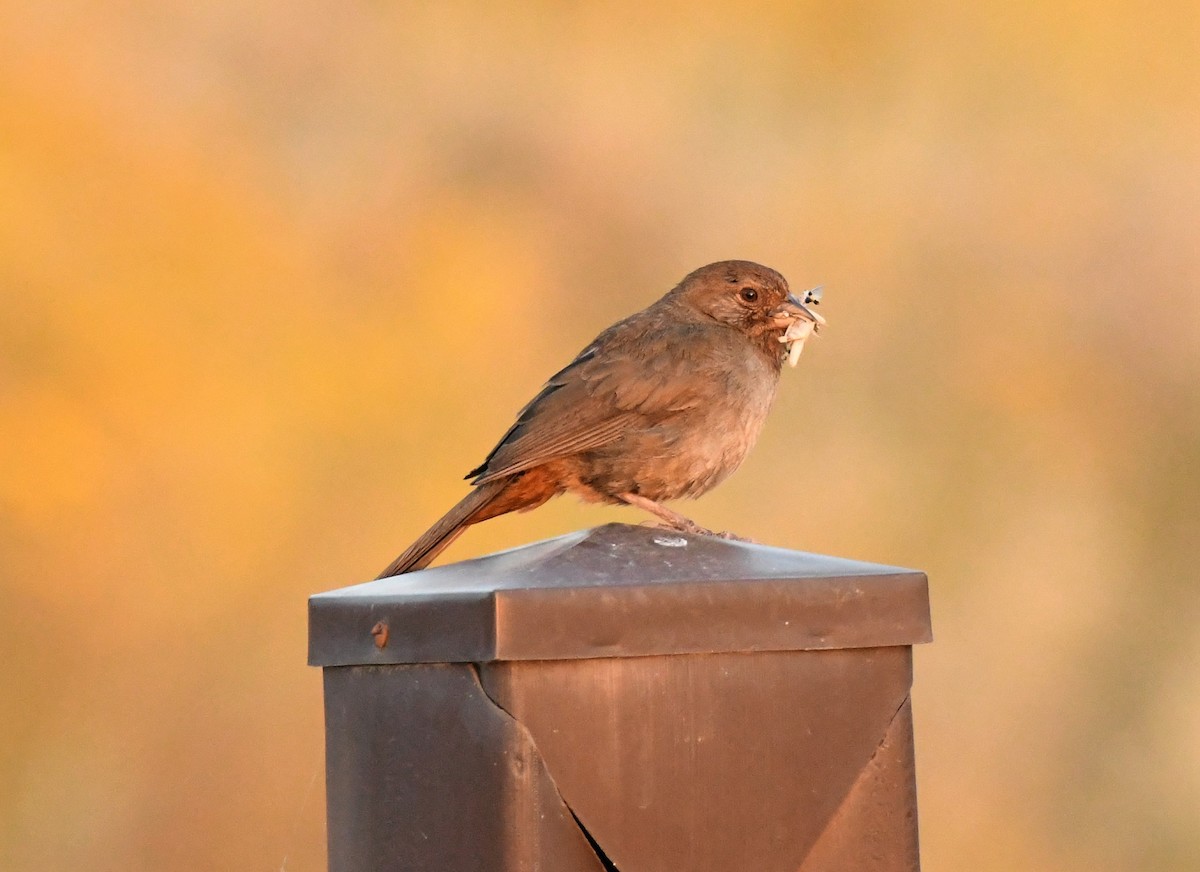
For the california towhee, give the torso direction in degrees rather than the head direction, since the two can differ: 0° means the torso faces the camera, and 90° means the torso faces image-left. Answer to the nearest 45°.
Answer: approximately 270°
